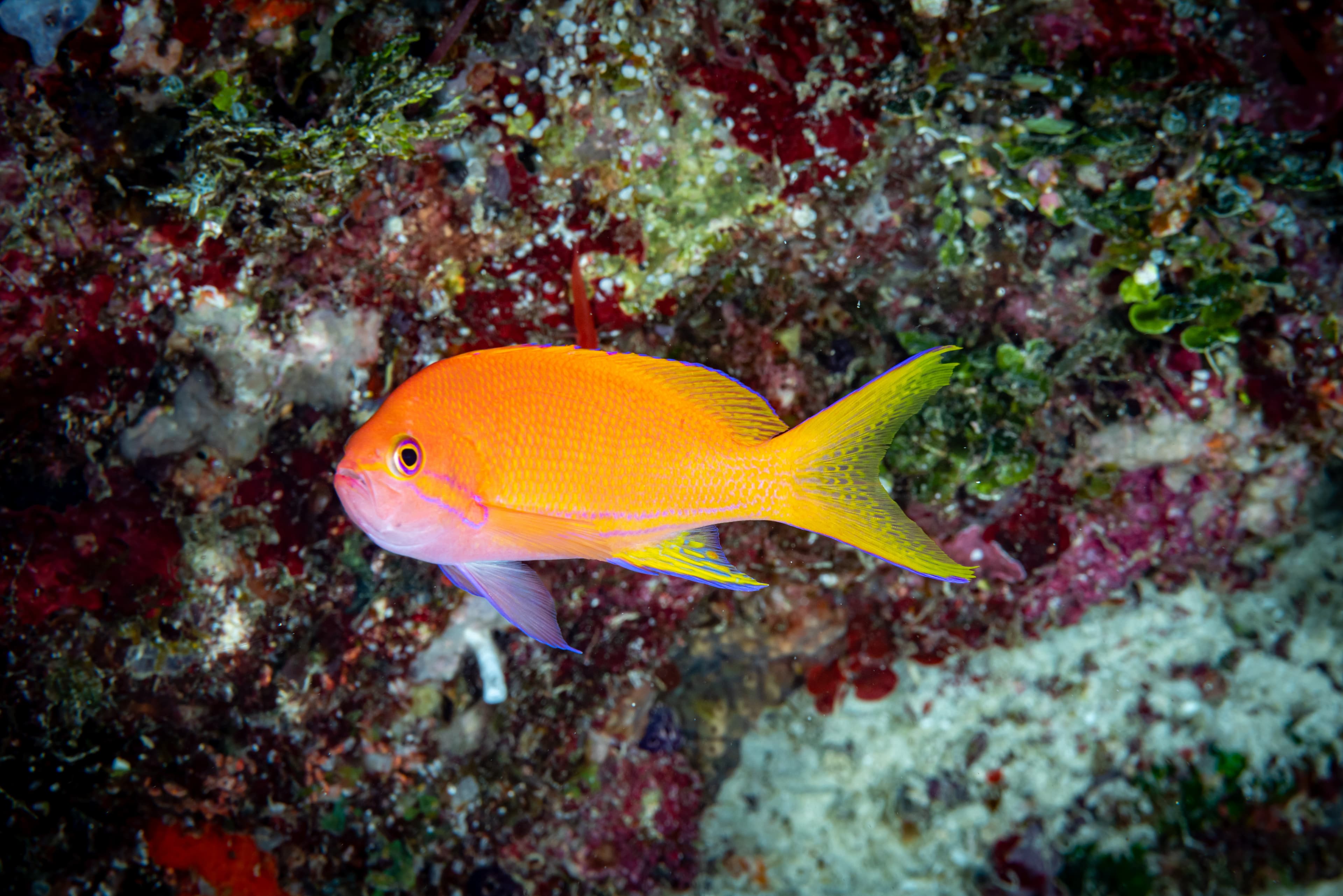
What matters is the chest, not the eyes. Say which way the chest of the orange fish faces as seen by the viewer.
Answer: to the viewer's left

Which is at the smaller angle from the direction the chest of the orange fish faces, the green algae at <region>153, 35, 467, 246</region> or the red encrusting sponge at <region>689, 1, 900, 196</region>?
the green algae

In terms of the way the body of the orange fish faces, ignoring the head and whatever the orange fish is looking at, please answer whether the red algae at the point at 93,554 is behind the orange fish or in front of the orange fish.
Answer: in front

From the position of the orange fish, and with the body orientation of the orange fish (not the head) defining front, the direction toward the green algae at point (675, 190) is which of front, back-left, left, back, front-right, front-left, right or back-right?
right

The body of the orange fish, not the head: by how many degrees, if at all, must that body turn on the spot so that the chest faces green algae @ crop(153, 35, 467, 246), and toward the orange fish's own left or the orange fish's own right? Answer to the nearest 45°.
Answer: approximately 45° to the orange fish's own right

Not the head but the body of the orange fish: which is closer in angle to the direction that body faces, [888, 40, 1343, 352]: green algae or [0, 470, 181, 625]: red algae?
the red algae

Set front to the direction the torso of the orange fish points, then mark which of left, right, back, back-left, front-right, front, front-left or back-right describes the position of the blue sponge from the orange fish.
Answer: front-right

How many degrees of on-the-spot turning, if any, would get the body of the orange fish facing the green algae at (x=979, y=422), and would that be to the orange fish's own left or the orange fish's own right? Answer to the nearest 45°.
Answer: approximately 135° to the orange fish's own right
